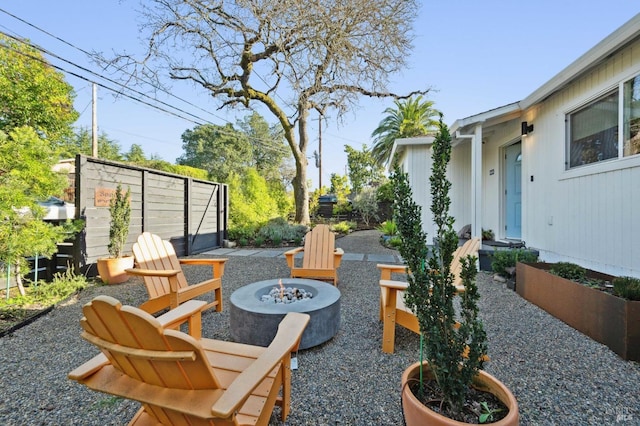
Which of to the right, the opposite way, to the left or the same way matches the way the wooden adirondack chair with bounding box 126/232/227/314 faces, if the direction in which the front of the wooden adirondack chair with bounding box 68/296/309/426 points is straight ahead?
to the right

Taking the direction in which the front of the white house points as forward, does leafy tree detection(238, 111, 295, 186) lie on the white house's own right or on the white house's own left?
on the white house's own right

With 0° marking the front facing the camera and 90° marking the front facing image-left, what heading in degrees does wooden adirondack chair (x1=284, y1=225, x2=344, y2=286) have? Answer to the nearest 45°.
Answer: approximately 0°

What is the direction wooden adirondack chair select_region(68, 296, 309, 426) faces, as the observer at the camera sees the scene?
facing away from the viewer and to the right of the viewer

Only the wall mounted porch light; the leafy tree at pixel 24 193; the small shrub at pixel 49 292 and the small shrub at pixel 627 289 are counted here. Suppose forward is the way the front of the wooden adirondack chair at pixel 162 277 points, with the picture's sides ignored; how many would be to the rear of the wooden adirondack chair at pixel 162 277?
2

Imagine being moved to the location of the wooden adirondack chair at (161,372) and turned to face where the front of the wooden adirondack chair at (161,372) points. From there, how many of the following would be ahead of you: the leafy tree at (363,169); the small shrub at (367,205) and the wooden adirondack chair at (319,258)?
3

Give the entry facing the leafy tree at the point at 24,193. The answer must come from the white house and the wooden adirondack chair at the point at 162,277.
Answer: the white house

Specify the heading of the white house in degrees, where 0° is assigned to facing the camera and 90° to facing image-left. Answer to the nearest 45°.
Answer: approximately 45°

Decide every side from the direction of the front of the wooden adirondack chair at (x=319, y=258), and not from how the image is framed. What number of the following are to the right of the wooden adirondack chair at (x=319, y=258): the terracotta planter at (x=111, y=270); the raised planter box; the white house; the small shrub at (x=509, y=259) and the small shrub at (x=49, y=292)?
2

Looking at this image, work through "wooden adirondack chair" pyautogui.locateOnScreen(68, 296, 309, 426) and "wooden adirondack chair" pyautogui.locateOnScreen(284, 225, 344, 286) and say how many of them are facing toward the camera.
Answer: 1

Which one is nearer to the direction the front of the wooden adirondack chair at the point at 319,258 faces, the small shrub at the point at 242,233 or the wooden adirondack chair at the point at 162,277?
the wooden adirondack chair

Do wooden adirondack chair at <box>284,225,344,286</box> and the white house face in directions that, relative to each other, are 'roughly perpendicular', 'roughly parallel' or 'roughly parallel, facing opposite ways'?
roughly perpendicular

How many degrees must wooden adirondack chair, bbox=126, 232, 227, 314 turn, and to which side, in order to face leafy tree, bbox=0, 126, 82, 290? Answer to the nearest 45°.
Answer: approximately 180°

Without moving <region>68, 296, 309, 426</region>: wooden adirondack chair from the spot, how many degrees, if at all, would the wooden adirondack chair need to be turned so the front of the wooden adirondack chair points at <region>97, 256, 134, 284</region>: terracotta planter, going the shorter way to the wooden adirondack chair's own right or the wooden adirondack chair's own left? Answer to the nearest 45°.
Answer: approximately 45° to the wooden adirondack chair's own left
